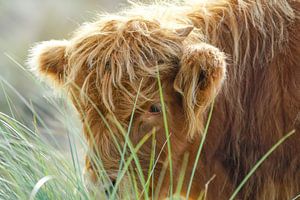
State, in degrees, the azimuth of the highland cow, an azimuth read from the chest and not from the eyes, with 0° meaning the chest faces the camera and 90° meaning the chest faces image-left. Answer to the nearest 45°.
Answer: approximately 45°
